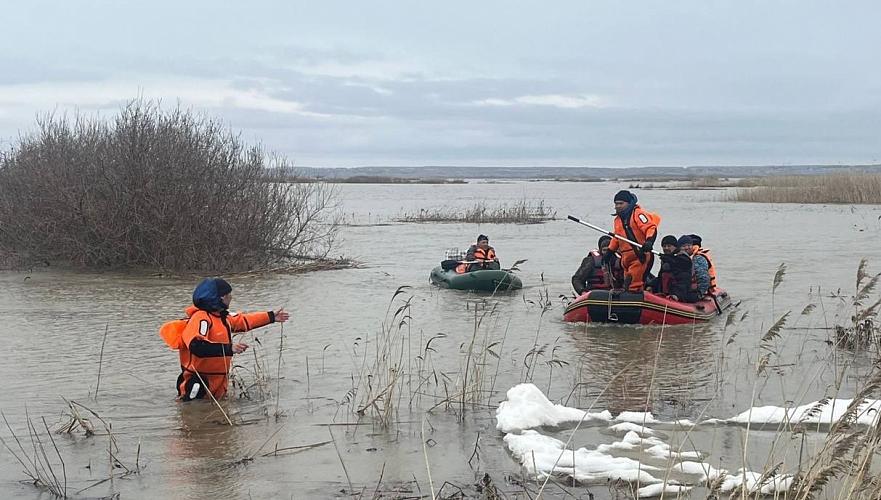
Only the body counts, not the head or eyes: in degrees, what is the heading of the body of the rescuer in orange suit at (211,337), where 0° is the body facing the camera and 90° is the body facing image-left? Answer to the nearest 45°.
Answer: approximately 270°

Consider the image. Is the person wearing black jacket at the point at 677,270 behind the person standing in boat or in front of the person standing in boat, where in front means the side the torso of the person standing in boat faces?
behind

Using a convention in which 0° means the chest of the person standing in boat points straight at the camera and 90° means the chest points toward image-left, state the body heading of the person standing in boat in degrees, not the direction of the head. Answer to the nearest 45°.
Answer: approximately 45°

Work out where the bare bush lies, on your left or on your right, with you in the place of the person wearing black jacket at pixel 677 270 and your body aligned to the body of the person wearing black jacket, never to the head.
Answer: on your right

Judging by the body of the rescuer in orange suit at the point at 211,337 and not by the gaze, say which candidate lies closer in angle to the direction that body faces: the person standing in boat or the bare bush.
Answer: the person standing in boat

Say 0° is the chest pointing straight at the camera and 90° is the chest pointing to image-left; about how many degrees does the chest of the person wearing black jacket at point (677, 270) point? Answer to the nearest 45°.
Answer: approximately 45°
